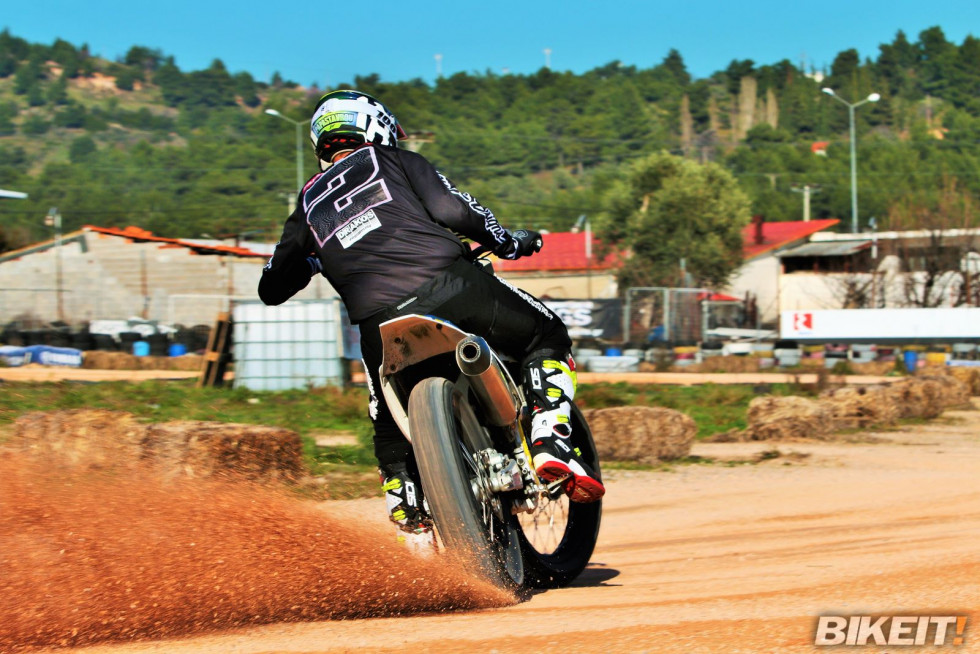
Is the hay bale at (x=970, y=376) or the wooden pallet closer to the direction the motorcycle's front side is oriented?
the hay bale

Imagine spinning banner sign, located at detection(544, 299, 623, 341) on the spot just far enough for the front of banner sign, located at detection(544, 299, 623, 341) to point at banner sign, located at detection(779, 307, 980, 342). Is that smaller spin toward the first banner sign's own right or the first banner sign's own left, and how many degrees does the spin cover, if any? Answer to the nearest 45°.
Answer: approximately 90° to the first banner sign's own left

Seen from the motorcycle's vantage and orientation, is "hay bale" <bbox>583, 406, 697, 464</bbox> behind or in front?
in front

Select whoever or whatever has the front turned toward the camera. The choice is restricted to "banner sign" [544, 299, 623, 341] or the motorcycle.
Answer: the banner sign

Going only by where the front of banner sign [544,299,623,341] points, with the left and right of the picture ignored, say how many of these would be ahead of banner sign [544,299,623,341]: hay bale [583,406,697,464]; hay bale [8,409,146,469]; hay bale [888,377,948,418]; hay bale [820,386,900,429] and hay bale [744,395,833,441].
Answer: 5

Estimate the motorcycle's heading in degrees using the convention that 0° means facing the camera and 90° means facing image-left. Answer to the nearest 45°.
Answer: approximately 225°

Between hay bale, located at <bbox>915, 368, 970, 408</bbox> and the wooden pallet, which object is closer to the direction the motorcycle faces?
the hay bale

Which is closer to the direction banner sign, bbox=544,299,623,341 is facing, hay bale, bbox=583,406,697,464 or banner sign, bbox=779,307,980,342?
the hay bale

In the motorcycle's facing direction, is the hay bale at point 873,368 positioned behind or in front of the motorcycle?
in front

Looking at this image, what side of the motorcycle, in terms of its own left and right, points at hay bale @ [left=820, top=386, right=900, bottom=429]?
front

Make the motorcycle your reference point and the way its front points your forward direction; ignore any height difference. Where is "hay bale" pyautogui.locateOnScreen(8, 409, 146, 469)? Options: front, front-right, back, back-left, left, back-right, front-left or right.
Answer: left

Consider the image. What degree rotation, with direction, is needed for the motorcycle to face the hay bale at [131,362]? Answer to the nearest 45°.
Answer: approximately 45° to its left

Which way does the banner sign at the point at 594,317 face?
toward the camera

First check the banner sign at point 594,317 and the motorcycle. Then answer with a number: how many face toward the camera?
1

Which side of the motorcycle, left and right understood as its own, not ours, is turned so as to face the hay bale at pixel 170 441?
left

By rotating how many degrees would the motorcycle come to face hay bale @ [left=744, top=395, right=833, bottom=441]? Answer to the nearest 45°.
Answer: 0° — it already faces it

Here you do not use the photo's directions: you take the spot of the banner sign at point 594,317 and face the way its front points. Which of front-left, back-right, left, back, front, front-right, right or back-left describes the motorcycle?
front
